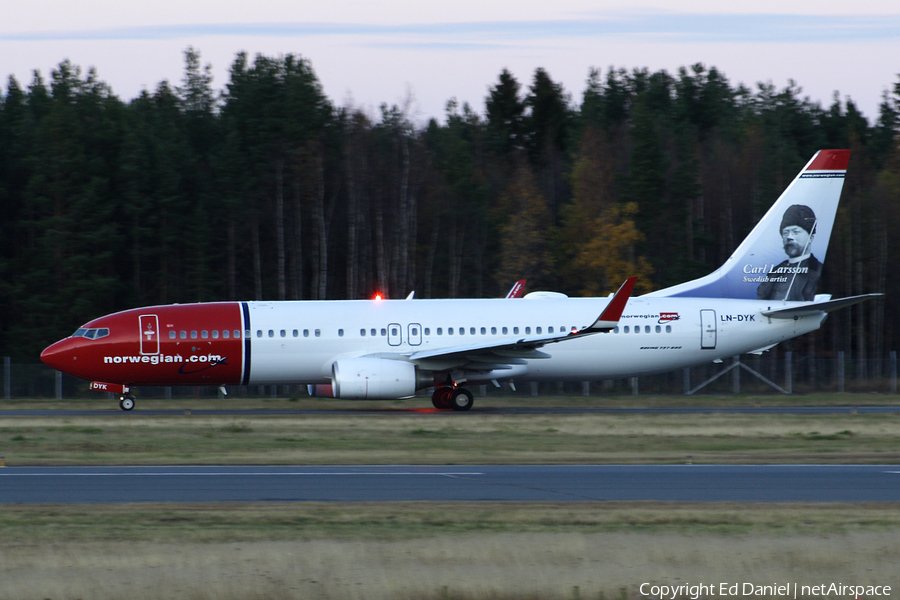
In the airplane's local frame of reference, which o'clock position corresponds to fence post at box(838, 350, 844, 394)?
The fence post is roughly at 5 o'clock from the airplane.

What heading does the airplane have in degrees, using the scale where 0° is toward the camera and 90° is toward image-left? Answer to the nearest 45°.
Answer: approximately 90°

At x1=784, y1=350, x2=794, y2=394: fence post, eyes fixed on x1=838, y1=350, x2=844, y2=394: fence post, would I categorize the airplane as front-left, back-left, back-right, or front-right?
back-right

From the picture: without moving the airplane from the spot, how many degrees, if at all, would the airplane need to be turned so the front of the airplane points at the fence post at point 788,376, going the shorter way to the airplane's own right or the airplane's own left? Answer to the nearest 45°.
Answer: approximately 135° to the airplane's own right
